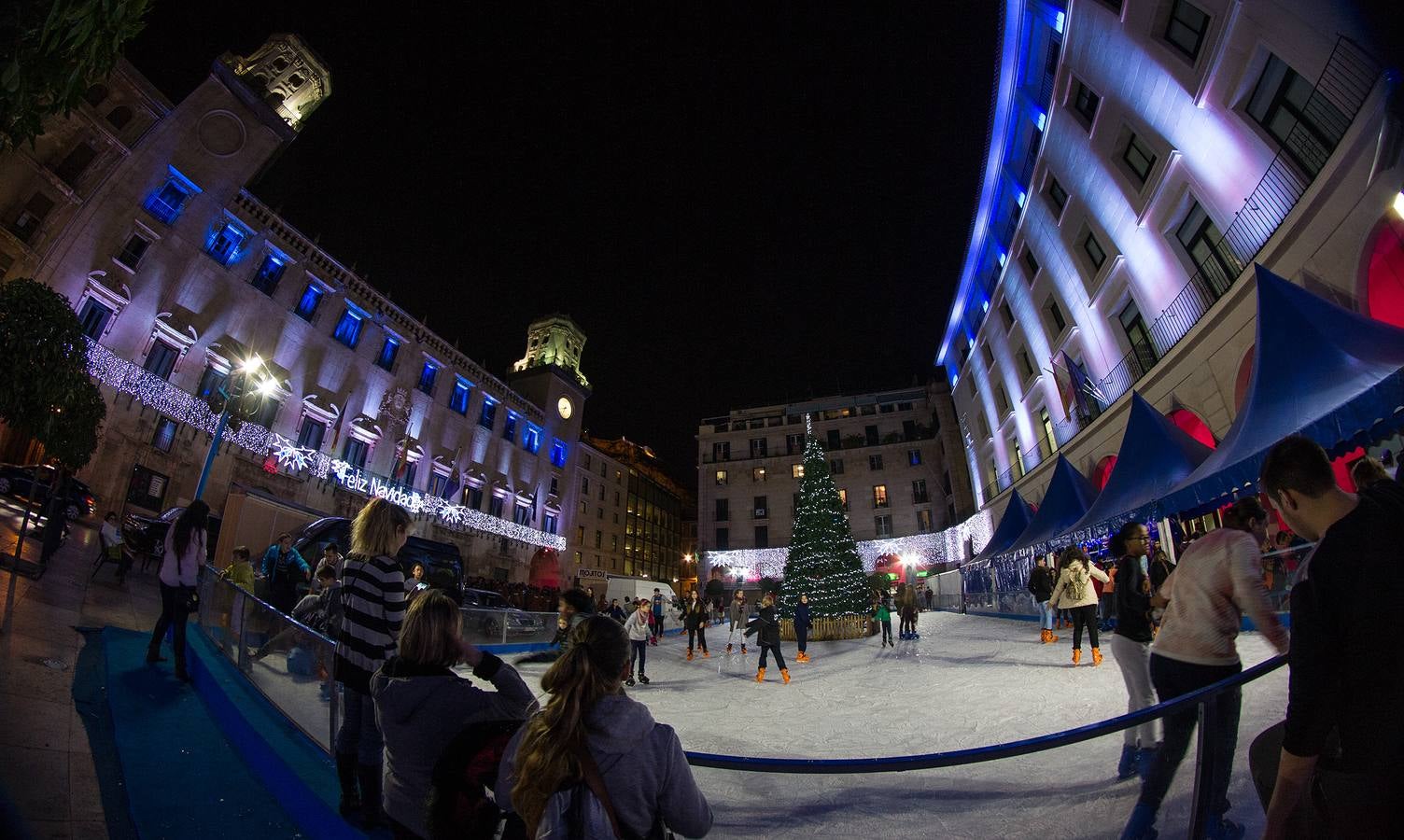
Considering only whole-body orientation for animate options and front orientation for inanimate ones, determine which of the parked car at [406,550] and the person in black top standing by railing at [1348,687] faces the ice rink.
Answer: the person in black top standing by railing

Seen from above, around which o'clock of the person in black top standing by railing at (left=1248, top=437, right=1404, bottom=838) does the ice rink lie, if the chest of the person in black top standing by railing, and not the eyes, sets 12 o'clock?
The ice rink is roughly at 12 o'clock from the person in black top standing by railing.

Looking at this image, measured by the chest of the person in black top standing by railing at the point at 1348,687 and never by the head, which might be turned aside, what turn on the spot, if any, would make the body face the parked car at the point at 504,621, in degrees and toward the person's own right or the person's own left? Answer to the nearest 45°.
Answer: approximately 45° to the person's own left

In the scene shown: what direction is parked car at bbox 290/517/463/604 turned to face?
to the viewer's left

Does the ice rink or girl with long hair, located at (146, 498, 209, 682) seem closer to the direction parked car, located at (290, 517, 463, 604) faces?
the girl with long hair

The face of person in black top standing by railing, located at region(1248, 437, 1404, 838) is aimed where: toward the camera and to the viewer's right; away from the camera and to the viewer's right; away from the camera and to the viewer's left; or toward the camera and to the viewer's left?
away from the camera and to the viewer's left

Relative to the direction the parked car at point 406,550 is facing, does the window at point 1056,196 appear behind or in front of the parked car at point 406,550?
behind

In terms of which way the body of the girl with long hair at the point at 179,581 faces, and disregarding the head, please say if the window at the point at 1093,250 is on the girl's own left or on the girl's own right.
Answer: on the girl's own right

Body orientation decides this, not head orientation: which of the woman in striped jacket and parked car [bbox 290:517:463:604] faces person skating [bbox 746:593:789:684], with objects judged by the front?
the woman in striped jacket

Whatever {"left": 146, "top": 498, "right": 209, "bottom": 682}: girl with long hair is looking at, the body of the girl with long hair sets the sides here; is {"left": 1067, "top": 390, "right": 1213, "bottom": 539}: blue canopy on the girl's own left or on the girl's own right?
on the girl's own right

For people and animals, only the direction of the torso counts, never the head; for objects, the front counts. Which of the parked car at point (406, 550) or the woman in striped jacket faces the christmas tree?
the woman in striped jacket

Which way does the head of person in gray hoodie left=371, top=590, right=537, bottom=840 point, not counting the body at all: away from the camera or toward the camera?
away from the camera

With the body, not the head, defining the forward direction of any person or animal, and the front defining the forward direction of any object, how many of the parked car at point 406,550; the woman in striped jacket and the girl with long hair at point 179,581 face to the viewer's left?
1
